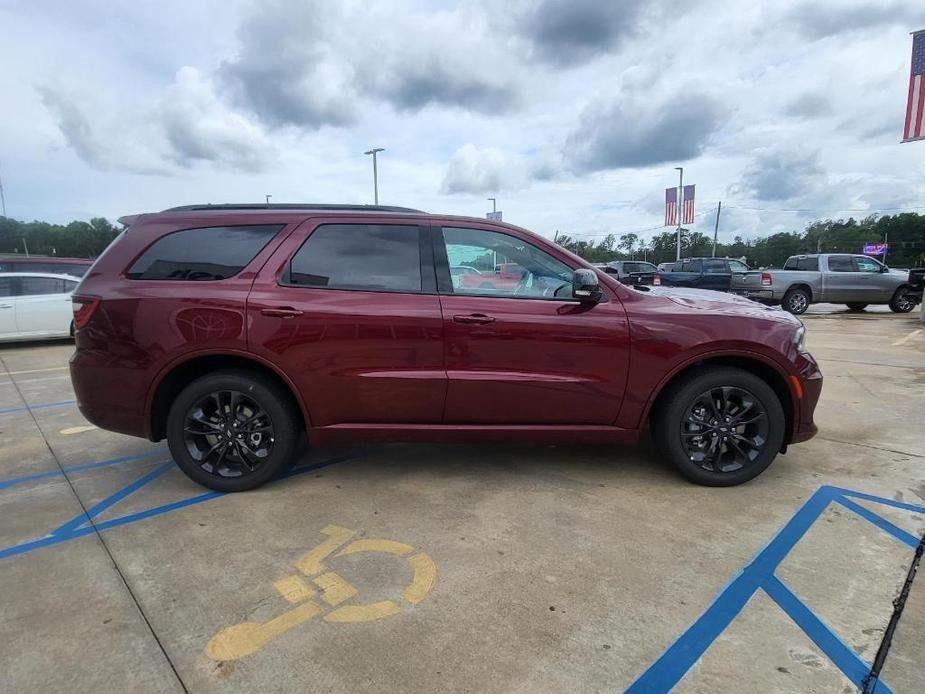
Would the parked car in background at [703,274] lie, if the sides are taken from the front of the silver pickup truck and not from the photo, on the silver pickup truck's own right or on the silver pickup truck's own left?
on the silver pickup truck's own left

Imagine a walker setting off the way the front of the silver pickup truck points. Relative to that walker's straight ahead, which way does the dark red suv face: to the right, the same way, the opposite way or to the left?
the same way

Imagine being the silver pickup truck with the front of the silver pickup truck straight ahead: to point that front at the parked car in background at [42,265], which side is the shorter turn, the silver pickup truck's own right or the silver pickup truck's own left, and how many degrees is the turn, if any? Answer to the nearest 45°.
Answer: approximately 180°

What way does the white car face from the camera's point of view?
to the viewer's left

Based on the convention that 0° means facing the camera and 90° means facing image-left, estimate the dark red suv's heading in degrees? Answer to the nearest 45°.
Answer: approximately 270°

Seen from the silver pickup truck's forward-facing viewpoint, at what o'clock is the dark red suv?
The dark red suv is roughly at 5 o'clock from the silver pickup truck.

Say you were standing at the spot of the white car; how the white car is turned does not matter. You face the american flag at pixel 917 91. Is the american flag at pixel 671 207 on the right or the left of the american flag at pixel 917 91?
left

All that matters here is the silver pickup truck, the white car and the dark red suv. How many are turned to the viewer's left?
1

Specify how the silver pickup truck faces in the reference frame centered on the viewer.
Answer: facing away from the viewer and to the right of the viewer

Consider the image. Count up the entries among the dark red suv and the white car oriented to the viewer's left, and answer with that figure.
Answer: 1

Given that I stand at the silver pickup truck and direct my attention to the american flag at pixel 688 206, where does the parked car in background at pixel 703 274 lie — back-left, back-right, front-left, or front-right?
front-left

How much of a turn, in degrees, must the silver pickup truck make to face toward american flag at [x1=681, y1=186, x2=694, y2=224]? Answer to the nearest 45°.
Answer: approximately 45° to its left

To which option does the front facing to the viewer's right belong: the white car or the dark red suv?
the dark red suv
